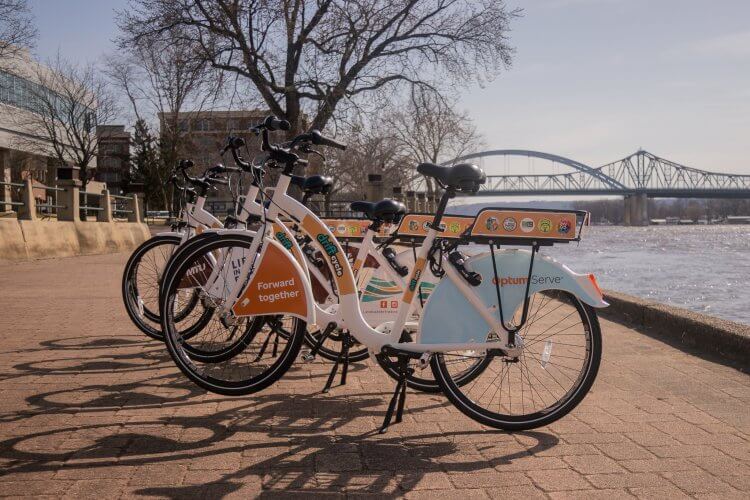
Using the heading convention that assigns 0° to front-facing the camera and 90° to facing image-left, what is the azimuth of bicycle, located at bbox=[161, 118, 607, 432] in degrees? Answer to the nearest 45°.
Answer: approximately 90°

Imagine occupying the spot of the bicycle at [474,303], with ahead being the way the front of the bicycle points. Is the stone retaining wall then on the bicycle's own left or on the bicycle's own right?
on the bicycle's own right

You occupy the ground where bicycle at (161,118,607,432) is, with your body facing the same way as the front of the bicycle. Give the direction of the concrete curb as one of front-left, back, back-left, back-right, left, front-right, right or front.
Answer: back-right

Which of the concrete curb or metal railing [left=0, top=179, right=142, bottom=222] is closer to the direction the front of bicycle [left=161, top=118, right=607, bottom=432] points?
the metal railing

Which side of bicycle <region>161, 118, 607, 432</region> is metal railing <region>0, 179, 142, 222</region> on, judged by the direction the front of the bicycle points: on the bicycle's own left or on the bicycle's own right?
on the bicycle's own right
